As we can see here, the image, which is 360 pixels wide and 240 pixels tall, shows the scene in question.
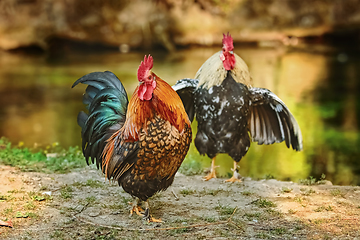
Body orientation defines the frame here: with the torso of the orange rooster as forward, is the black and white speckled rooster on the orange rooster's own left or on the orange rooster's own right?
on the orange rooster's own left

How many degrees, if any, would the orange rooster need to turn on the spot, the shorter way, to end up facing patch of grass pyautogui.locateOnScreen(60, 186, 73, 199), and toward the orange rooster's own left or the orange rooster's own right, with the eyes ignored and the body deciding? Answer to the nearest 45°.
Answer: approximately 180°

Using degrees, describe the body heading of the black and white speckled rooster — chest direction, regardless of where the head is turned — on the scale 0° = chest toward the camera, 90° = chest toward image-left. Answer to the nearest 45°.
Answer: approximately 0°

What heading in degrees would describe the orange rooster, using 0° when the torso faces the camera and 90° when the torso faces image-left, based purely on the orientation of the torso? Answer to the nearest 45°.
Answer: approximately 315°

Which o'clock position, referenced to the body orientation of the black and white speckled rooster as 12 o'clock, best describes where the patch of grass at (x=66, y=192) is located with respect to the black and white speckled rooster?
The patch of grass is roughly at 2 o'clock from the black and white speckled rooster.
